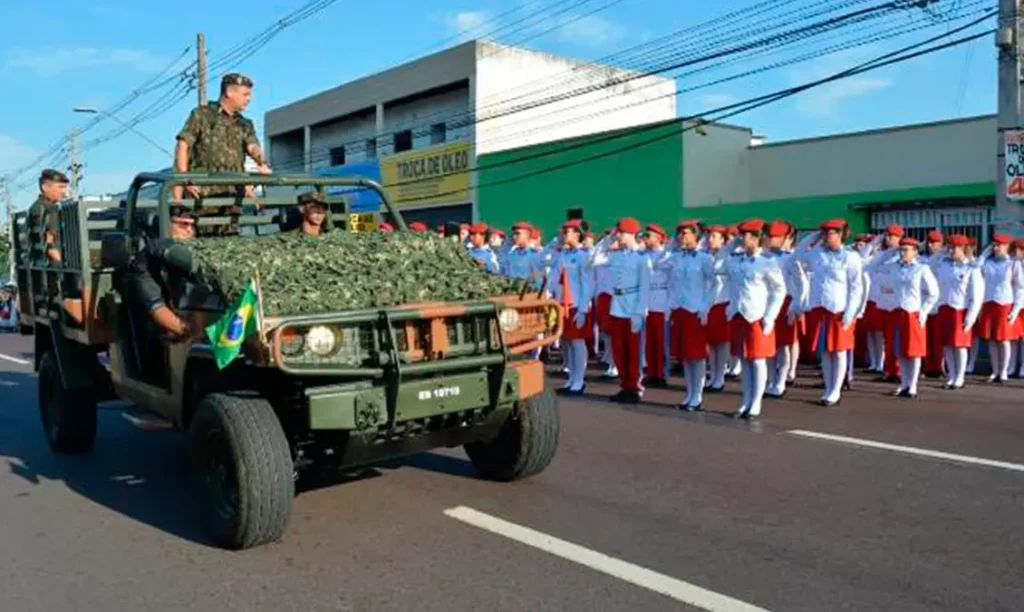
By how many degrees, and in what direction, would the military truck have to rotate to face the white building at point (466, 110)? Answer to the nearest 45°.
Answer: approximately 135° to its left

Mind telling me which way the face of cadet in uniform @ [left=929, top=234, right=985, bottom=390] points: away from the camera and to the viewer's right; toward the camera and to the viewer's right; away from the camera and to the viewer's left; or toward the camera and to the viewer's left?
toward the camera and to the viewer's left

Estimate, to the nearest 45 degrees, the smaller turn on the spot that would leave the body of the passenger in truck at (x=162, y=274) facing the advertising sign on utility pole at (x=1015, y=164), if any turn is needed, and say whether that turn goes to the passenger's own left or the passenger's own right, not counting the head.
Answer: approximately 45° to the passenger's own left

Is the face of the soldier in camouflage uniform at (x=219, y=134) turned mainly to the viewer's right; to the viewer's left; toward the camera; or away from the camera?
to the viewer's right

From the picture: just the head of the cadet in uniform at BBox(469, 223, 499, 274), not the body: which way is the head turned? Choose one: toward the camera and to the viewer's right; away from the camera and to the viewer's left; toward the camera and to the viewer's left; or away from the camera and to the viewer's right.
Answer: toward the camera and to the viewer's left

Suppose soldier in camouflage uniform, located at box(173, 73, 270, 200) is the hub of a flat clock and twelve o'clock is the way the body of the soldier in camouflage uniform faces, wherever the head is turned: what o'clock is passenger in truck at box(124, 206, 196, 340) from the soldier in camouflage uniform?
The passenger in truck is roughly at 2 o'clock from the soldier in camouflage uniform.

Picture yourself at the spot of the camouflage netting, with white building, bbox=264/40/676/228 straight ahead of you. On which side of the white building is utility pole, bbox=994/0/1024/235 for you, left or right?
right

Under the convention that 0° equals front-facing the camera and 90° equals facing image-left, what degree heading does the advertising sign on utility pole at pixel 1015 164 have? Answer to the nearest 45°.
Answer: approximately 0°

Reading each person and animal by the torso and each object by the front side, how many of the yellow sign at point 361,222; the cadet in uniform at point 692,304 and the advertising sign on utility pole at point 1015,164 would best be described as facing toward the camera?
3
